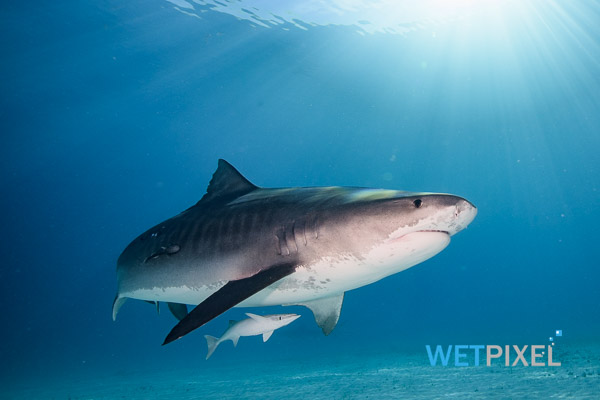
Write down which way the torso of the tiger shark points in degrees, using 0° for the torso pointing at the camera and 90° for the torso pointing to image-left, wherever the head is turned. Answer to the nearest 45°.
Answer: approximately 315°
